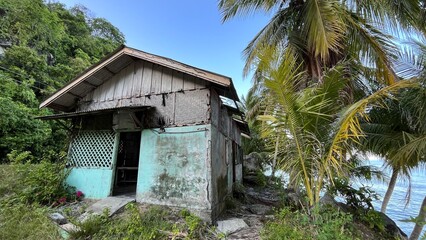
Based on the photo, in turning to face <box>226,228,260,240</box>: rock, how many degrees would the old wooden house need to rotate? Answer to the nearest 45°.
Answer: approximately 90° to its left

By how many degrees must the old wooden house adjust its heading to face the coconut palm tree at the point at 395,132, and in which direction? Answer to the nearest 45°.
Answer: approximately 135° to its left

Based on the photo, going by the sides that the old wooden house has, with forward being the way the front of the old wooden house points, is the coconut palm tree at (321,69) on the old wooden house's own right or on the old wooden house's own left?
on the old wooden house's own left

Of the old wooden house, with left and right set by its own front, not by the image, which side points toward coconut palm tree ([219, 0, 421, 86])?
left

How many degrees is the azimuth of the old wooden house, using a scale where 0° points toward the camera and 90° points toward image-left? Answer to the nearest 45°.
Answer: approximately 45°

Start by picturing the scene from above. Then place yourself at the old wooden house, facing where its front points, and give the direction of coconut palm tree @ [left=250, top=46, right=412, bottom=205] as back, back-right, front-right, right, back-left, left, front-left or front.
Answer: left

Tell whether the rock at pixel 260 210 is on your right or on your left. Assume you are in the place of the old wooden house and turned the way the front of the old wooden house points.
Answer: on your left
